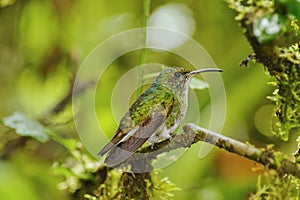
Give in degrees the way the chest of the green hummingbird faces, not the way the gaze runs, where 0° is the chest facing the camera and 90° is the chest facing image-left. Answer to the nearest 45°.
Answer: approximately 270°
